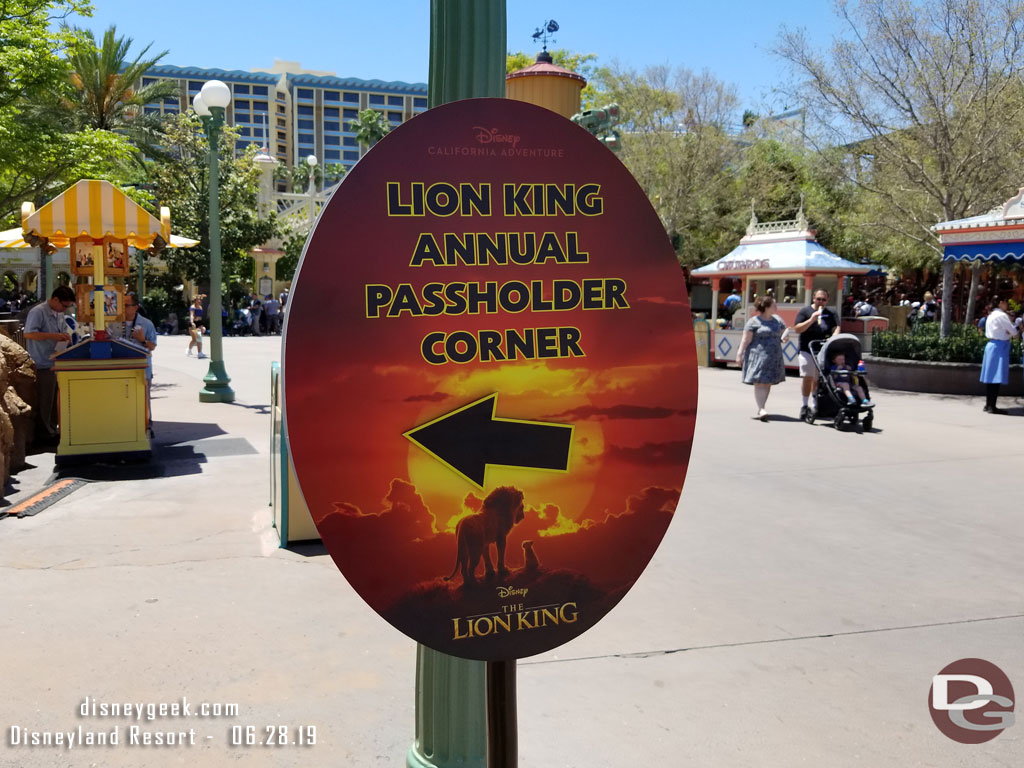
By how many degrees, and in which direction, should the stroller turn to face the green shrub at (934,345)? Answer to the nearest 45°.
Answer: approximately 135° to its left

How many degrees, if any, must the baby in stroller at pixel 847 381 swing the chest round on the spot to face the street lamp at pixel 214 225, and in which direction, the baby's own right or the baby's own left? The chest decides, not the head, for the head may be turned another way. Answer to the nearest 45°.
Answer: approximately 135° to the baby's own right

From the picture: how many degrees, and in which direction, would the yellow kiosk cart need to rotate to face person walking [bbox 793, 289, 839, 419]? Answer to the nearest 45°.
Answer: approximately 90° to its left

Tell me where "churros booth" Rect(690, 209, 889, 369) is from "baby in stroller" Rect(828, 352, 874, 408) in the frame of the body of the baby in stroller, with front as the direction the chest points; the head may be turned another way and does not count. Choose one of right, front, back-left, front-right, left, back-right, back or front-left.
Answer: back-left

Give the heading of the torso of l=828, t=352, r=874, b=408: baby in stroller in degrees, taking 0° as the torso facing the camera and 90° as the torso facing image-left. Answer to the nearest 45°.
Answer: approximately 315°

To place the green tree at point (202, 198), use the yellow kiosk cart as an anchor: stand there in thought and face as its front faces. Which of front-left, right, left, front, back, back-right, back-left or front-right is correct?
back

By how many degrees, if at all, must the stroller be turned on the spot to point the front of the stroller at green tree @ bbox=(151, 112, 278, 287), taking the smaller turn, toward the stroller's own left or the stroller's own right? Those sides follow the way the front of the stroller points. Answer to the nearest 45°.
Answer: approximately 180°

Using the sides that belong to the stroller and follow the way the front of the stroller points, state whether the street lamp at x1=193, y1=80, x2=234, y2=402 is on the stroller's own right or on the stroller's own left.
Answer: on the stroller's own right
